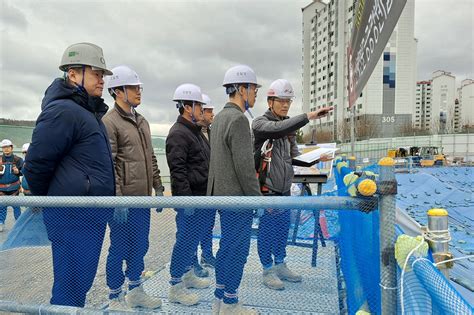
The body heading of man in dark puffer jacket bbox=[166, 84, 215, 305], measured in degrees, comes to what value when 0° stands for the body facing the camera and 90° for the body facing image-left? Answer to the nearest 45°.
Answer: approximately 270°

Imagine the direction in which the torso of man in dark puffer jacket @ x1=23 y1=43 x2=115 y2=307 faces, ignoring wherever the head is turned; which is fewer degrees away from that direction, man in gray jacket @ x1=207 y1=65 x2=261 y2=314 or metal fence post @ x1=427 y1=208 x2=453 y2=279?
the man in gray jacket

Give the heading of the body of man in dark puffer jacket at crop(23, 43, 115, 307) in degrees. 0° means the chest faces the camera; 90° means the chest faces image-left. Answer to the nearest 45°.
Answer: approximately 270°

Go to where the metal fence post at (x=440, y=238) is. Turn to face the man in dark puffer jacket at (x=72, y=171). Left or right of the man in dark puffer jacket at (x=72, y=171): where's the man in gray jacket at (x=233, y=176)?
right

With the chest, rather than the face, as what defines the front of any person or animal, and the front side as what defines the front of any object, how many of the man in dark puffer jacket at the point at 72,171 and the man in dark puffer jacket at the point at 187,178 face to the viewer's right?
2

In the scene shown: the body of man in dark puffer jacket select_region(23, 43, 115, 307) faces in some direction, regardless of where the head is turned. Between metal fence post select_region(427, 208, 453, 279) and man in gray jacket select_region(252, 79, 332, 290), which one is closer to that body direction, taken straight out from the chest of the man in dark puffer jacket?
the man in gray jacket

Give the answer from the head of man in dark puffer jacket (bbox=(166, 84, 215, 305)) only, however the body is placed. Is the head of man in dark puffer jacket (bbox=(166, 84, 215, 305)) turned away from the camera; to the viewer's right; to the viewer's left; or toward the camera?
to the viewer's right

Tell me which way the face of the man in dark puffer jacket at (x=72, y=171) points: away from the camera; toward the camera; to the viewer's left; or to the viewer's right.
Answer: to the viewer's right
